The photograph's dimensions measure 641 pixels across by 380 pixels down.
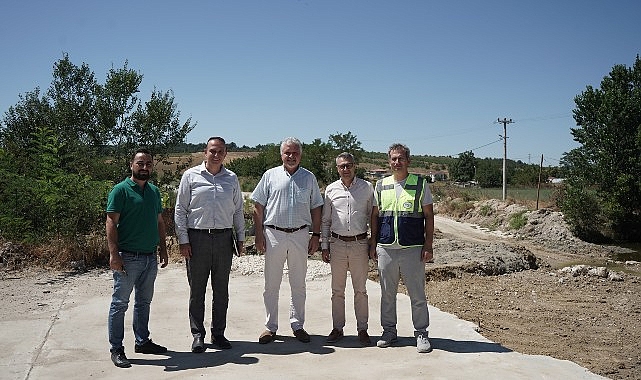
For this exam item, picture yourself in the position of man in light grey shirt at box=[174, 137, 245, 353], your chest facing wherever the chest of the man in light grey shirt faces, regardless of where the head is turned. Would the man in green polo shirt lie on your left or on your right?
on your right

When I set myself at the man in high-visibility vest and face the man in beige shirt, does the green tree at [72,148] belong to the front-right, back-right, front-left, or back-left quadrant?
front-right

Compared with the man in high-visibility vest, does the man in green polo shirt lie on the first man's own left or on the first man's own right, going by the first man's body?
on the first man's own right

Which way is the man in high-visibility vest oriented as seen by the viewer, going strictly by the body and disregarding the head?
toward the camera

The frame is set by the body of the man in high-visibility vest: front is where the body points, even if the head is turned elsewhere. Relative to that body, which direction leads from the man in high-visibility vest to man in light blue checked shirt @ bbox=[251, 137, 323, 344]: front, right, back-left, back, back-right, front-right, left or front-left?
right

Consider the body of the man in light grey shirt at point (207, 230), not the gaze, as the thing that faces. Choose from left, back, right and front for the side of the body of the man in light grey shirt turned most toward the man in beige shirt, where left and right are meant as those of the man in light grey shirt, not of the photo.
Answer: left

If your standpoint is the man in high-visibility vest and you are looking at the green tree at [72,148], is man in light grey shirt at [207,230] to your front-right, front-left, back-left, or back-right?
front-left

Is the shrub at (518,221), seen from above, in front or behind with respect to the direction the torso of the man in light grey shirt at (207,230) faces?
behind

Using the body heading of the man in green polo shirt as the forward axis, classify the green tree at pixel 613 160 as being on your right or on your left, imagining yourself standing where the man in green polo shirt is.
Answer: on your left

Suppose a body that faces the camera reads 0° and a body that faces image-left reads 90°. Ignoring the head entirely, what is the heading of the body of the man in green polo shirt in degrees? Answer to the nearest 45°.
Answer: approximately 315°

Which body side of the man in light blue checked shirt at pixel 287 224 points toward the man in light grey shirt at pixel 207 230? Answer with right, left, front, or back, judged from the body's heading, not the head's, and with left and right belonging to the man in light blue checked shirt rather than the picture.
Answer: right

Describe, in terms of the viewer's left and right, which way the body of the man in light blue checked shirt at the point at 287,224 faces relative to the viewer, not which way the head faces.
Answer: facing the viewer
